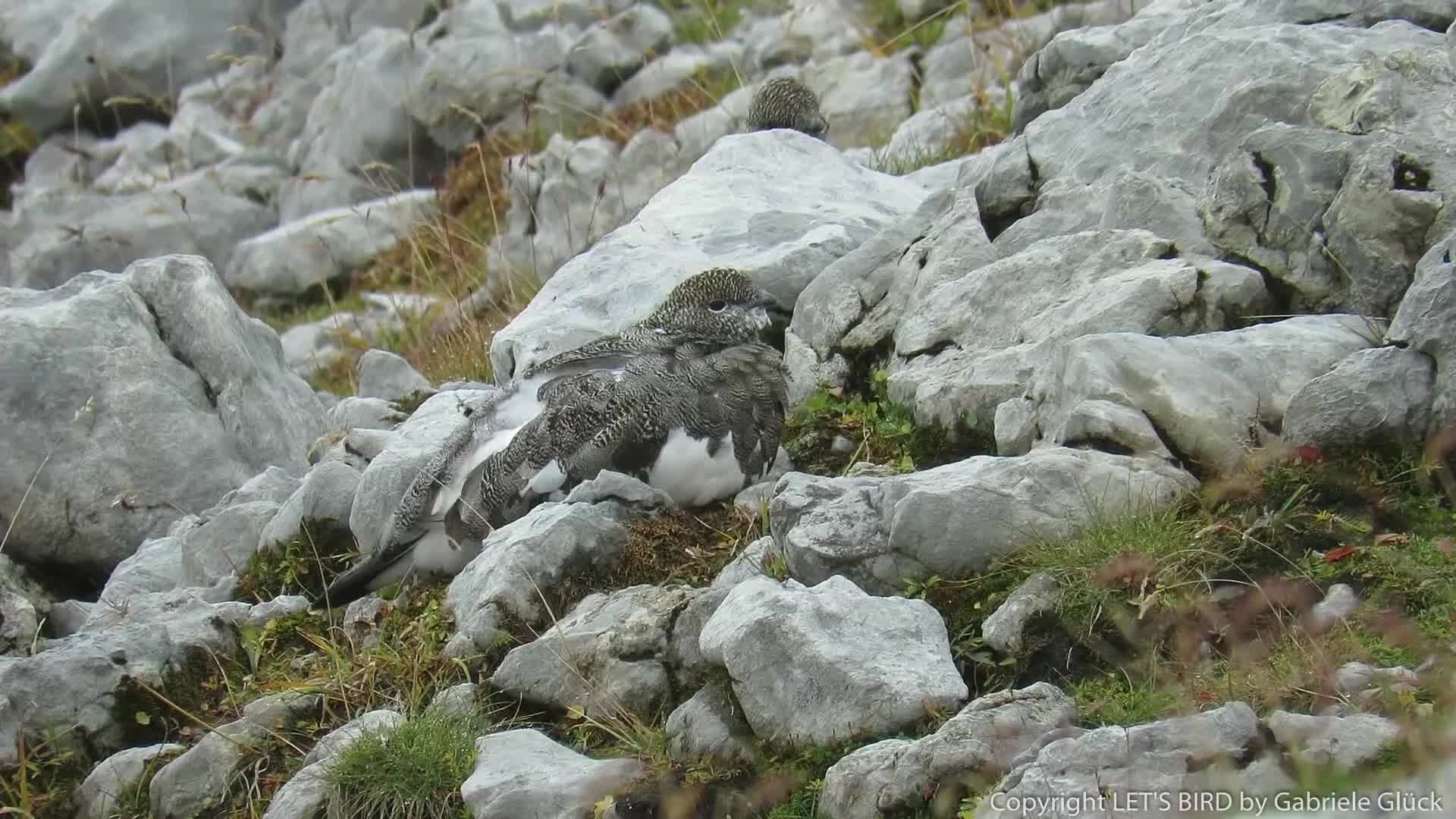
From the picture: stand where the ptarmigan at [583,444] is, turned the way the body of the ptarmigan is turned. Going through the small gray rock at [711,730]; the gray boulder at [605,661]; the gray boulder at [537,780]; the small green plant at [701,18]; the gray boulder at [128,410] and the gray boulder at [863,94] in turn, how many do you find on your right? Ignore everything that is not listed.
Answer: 3

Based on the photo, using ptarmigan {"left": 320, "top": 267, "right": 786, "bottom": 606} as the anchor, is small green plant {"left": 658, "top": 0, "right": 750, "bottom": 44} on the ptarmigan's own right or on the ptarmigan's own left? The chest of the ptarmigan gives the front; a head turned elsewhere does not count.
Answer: on the ptarmigan's own left

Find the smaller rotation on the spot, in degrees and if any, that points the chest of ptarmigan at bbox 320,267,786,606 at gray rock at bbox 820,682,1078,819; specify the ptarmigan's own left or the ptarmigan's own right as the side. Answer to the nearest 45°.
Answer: approximately 90° to the ptarmigan's own right

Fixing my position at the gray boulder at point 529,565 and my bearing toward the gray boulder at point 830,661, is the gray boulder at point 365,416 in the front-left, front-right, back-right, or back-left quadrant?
back-left

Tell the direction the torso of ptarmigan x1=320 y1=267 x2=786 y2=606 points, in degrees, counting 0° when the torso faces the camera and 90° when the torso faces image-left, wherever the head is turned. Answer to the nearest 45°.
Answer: approximately 270°

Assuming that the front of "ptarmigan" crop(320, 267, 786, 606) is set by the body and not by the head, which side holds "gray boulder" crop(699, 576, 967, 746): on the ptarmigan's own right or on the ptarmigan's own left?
on the ptarmigan's own right

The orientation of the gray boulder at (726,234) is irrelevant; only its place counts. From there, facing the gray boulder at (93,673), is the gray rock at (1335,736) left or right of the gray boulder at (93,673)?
left

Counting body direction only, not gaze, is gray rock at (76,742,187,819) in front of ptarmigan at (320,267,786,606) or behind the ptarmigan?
behind

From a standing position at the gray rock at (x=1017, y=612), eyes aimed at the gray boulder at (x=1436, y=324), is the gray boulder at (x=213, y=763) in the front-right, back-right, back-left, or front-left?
back-left

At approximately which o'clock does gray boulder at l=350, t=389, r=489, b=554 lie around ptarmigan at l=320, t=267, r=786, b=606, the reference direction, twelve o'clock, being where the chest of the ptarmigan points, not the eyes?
The gray boulder is roughly at 7 o'clock from the ptarmigan.

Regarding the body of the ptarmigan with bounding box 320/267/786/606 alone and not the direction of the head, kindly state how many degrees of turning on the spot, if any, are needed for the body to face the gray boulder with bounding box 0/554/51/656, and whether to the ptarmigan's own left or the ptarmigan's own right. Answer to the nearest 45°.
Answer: approximately 180°
